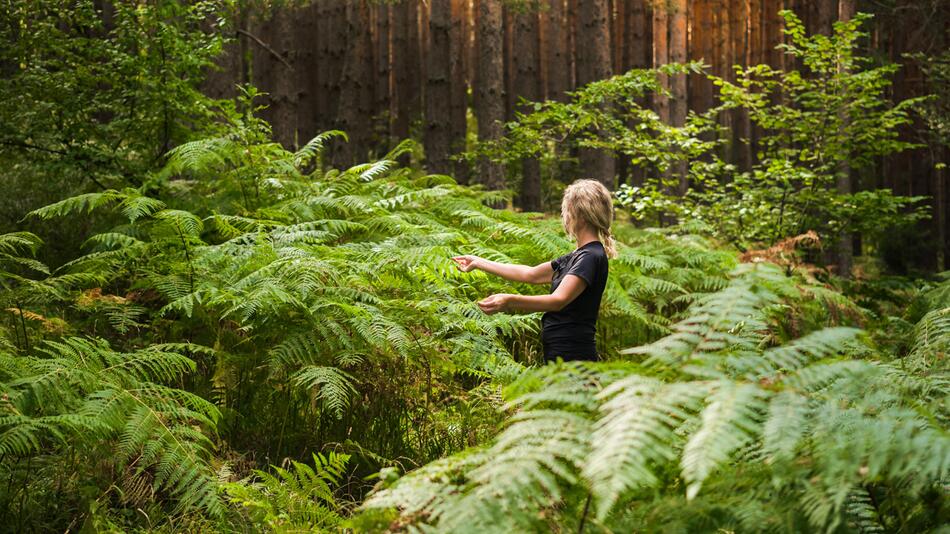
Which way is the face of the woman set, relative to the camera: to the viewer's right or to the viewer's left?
to the viewer's left

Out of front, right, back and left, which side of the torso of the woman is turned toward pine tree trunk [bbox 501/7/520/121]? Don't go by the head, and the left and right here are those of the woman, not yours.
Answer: right

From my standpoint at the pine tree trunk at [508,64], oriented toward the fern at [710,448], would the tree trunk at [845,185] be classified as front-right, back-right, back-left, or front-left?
front-left

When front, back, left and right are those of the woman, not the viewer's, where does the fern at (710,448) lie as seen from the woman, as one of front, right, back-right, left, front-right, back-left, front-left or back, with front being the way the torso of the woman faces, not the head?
left

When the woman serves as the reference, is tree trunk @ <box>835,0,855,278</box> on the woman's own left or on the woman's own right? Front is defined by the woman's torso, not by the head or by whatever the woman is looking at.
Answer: on the woman's own right

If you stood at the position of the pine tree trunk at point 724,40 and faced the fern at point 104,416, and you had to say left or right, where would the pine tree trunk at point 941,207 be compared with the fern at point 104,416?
left

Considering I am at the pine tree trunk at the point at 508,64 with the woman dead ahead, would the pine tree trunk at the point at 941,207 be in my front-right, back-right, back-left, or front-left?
front-left

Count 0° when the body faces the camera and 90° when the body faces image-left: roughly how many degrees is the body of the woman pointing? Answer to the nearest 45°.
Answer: approximately 90°

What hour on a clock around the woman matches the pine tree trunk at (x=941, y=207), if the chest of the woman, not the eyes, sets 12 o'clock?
The pine tree trunk is roughly at 4 o'clock from the woman.
